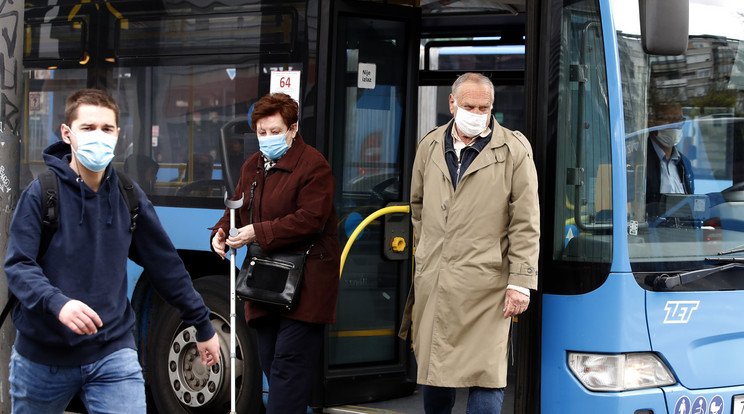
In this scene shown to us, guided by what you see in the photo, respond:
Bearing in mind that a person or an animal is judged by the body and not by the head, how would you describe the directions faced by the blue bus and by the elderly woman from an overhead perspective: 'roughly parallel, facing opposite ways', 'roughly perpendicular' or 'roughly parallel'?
roughly perpendicular

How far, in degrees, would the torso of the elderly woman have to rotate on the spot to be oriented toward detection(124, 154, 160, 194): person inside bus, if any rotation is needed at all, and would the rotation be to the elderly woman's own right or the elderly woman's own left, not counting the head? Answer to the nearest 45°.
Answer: approximately 90° to the elderly woman's own right

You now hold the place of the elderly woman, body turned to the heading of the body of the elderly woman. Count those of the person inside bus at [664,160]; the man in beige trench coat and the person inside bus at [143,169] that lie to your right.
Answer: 1

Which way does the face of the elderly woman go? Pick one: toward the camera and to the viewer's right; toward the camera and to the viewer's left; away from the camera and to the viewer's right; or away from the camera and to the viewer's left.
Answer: toward the camera and to the viewer's left

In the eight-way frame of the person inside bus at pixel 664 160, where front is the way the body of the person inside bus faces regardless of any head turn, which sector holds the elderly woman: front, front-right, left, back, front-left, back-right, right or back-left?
back-right

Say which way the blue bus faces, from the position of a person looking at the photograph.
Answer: facing the viewer and to the right of the viewer

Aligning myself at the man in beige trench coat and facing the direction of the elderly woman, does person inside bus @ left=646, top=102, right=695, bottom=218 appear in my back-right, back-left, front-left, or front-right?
back-right

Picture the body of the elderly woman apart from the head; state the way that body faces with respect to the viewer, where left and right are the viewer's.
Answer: facing the viewer and to the left of the viewer

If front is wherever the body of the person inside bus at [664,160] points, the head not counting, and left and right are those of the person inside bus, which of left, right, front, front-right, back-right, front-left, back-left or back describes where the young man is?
right

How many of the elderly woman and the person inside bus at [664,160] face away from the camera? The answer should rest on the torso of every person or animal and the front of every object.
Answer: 0
